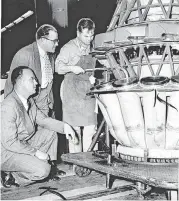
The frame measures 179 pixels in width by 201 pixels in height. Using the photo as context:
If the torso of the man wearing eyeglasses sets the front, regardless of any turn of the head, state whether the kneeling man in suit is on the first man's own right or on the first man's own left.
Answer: on the first man's own right

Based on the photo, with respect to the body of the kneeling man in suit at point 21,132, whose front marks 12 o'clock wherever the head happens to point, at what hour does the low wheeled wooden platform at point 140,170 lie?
The low wheeled wooden platform is roughly at 1 o'clock from the kneeling man in suit.

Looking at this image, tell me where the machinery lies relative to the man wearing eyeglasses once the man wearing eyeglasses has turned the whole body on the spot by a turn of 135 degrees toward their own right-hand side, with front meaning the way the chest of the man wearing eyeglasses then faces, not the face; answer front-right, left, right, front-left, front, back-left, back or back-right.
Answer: back-left

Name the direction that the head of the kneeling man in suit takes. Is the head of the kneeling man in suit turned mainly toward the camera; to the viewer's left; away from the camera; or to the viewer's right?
to the viewer's right

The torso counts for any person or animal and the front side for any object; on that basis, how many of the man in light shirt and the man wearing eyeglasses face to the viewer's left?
0

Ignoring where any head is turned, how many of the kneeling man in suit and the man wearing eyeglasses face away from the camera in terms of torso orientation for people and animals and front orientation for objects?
0

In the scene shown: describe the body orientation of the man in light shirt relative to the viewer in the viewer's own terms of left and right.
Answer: facing the viewer and to the right of the viewer

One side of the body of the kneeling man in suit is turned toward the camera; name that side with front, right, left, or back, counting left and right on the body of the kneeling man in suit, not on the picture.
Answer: right

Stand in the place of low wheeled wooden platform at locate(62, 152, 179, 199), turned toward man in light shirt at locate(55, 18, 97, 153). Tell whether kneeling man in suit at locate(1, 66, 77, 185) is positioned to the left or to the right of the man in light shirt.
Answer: left

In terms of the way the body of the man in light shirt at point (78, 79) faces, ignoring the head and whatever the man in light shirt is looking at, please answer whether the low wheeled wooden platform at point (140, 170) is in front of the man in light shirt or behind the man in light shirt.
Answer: in front

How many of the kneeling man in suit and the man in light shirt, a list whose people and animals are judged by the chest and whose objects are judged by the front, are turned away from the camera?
0

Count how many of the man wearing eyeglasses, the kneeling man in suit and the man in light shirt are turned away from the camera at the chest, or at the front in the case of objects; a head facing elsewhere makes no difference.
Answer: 0

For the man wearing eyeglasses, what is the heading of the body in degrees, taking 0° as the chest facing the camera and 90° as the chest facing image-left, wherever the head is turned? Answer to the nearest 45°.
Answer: approximately 315°

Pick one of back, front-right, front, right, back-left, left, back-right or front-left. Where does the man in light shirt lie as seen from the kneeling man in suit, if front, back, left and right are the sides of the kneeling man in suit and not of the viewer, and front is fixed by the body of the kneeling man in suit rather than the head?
front-left

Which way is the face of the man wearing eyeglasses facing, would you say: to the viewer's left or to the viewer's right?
to the viewer's right
